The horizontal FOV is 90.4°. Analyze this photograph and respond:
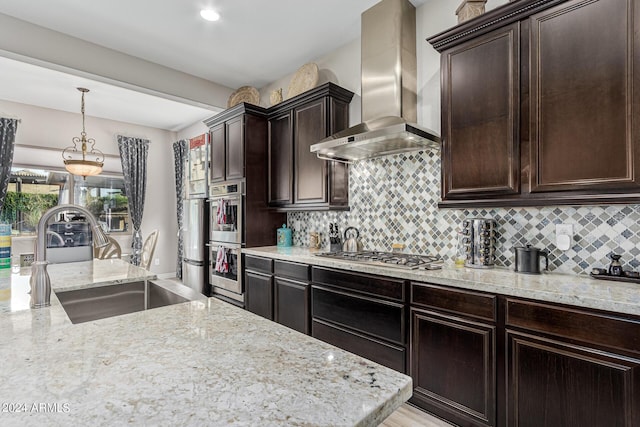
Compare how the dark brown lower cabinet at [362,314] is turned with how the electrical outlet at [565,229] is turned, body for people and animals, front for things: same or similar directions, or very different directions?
same or similar directions

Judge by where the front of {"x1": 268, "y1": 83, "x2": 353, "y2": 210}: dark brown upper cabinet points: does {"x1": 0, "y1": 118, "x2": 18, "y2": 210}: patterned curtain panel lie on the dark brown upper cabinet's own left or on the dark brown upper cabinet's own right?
on the dark brown upper cabinet's own right

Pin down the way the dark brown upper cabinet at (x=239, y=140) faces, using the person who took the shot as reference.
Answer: facing the viewer and to the left of the viewer

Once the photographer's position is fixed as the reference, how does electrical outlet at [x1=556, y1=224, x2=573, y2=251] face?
facing the viewer

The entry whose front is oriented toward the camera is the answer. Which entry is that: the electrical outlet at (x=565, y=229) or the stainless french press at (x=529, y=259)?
the electrical outlet

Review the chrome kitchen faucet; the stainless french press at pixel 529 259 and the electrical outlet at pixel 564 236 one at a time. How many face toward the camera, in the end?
1

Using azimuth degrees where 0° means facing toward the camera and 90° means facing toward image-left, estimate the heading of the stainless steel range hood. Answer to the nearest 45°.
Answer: approximately 45°

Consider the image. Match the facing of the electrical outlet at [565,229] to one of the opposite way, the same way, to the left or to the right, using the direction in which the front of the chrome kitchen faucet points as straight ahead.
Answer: the opposite way

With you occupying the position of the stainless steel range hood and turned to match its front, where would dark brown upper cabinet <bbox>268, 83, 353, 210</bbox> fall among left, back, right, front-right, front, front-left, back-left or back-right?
right

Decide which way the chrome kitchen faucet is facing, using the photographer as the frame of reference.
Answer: facing to the right of the viewer
